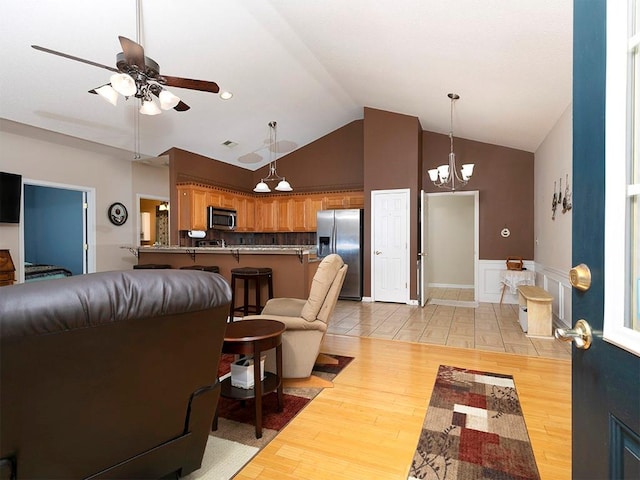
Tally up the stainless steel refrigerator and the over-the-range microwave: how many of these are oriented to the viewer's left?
0

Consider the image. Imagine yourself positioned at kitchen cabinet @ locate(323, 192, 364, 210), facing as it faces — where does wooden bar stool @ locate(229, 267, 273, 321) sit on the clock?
The wooden bar stool is roughly at 1 o'clock from the kitchen cabinet.

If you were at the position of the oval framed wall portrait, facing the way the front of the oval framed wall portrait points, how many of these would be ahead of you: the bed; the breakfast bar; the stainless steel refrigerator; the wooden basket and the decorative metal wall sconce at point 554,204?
4

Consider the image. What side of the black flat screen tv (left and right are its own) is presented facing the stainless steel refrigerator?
front

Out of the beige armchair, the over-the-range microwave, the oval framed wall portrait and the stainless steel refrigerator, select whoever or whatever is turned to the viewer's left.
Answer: the beige armchair

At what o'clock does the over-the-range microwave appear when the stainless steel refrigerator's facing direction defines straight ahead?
The over-the-range microwave is roughly at 3 o'clock from the stainless steel refrigerator.

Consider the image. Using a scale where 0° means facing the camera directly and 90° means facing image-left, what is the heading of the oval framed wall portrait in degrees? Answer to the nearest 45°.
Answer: approximately 315°

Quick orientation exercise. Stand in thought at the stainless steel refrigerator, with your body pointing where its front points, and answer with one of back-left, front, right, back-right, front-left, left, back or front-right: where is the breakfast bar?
front-right

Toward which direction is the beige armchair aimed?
to the viewer's left

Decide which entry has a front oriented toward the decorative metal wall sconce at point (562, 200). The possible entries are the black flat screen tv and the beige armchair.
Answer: the black flat screen tv

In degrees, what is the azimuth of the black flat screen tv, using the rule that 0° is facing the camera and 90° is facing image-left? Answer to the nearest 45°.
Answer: approximately 315°
